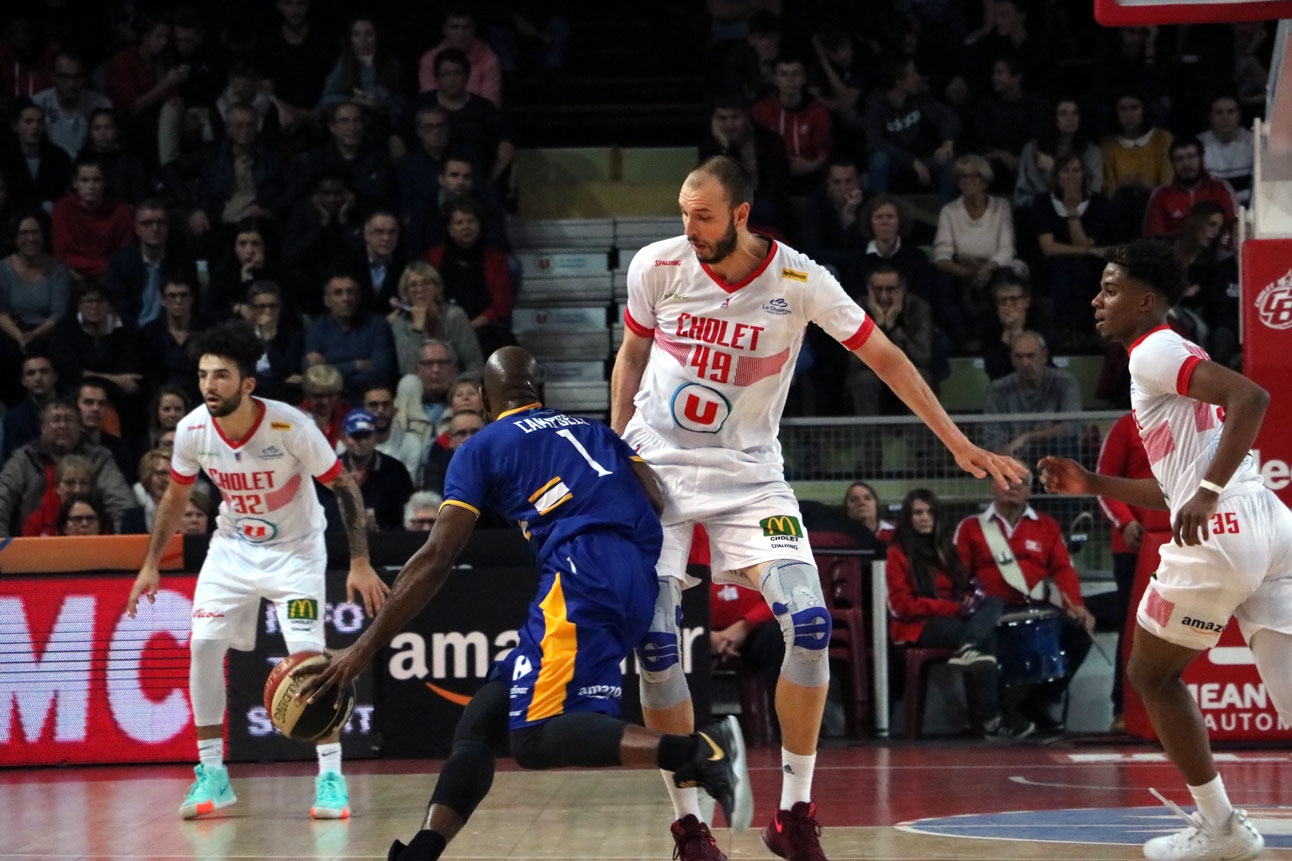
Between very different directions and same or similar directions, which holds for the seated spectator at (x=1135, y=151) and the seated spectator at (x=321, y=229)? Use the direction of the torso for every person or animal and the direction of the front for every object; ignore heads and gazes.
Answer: same or similar directions

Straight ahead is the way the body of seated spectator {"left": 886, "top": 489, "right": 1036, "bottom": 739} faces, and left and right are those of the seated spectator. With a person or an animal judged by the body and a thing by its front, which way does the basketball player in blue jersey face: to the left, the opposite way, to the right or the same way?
the opposite way

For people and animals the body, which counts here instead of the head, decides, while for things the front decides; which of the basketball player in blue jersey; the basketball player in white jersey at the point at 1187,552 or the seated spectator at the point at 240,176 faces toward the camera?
the seated spectator

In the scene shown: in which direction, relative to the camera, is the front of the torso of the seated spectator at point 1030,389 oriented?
toward the camera

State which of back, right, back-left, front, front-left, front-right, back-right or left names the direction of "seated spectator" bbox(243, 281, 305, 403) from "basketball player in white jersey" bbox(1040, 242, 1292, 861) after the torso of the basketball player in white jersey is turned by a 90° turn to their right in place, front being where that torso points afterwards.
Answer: front-left

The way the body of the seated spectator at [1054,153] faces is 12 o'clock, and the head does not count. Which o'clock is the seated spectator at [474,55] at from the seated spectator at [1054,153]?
the seated spectator at [474,55] is roughly at 3 o'clock from the seated spectator at [1054,153].

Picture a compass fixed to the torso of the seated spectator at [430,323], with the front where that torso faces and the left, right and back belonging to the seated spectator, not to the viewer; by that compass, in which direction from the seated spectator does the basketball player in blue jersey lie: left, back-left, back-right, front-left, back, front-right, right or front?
front

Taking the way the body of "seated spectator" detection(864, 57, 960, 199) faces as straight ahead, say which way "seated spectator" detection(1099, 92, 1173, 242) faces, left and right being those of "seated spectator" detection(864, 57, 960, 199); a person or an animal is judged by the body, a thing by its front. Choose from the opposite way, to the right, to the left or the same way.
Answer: the same way

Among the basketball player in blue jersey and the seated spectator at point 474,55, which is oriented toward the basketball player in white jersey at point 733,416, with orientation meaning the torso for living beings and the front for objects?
the seated spectator

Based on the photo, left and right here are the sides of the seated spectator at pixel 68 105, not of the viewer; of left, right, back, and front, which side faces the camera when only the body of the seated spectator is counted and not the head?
front

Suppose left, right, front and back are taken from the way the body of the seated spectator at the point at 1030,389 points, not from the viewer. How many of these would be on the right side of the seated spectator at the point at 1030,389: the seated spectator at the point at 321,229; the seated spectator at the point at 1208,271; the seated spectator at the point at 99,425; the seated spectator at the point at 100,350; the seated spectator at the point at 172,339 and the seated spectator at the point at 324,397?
5

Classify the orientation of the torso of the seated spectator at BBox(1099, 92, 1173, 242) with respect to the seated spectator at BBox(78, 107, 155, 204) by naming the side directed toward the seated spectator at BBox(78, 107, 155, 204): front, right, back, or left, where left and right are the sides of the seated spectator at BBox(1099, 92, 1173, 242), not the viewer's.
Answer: right

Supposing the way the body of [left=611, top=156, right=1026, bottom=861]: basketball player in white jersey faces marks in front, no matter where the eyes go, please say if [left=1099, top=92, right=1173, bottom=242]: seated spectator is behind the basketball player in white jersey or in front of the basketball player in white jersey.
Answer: behind

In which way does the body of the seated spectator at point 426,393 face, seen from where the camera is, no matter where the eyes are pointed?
toward the camera

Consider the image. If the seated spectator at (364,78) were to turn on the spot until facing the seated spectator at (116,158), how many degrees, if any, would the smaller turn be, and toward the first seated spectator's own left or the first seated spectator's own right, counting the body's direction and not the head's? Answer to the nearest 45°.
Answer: approximately 90° to the first seated spectator's own right

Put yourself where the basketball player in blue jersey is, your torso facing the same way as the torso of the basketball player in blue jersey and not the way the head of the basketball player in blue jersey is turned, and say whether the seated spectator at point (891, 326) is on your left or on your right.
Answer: on your right

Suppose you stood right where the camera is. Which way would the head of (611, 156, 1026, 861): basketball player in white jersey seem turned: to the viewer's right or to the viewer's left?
to the viewer's left

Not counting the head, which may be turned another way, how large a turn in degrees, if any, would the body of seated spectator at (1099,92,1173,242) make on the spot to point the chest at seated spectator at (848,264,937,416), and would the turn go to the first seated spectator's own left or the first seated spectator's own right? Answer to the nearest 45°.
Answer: approximately 45° to the first seated spectator's own right

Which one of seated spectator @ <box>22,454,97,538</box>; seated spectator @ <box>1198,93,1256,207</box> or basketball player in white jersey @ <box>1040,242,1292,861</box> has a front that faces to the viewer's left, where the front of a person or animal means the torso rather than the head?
the basketball player in white jersey

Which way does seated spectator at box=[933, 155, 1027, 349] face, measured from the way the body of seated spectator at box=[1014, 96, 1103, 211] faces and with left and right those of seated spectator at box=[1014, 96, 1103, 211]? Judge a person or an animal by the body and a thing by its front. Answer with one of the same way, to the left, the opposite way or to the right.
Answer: the same way

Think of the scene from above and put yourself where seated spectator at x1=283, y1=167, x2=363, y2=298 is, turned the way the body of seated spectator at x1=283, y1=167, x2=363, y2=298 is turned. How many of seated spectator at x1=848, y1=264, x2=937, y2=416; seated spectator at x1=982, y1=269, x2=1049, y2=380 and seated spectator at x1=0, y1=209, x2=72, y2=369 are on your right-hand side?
1
